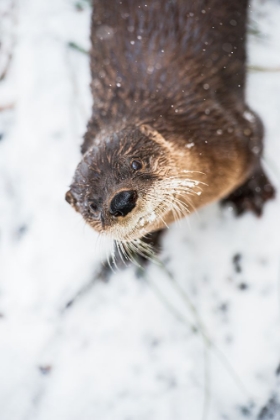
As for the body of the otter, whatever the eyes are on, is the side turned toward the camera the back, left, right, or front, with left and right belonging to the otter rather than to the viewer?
front
